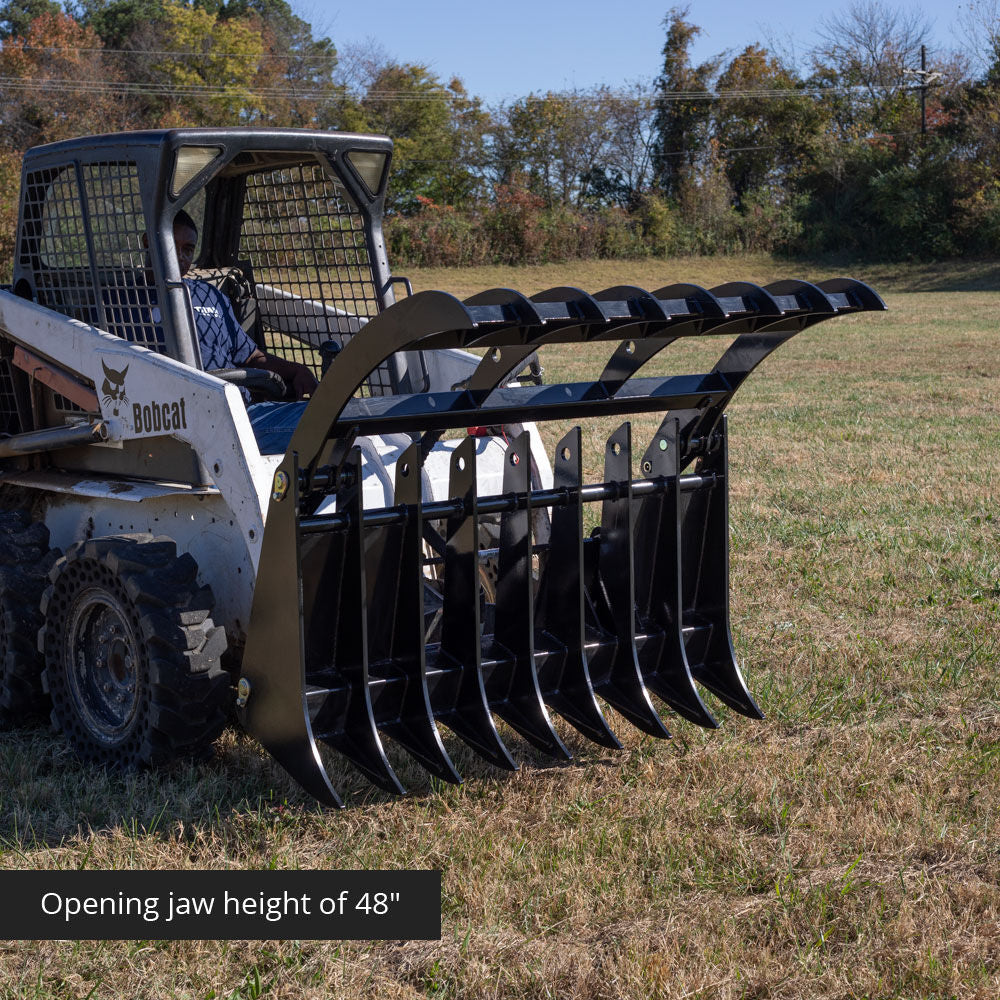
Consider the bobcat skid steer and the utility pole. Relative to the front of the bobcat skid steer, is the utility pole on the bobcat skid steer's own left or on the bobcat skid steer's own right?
on the bobcat skid steer's own left

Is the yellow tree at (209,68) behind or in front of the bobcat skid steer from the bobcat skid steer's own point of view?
behind

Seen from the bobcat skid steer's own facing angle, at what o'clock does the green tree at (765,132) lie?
The green tree is roughly at 8 o'clock from the bobcat skid steer.

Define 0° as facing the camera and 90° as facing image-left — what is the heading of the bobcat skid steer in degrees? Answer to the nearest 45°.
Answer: approximately 315°

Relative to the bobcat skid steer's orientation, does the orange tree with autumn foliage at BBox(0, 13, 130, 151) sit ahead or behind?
behind

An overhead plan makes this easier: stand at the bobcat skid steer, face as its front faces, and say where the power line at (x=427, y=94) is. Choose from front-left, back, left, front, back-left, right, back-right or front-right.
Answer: back-left

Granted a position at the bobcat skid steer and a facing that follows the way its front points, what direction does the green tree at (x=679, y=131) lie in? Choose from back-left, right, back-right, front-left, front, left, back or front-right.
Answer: back-left

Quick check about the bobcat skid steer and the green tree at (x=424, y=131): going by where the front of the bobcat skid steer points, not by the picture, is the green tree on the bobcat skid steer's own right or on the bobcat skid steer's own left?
on the bobcat skid steer's own left
